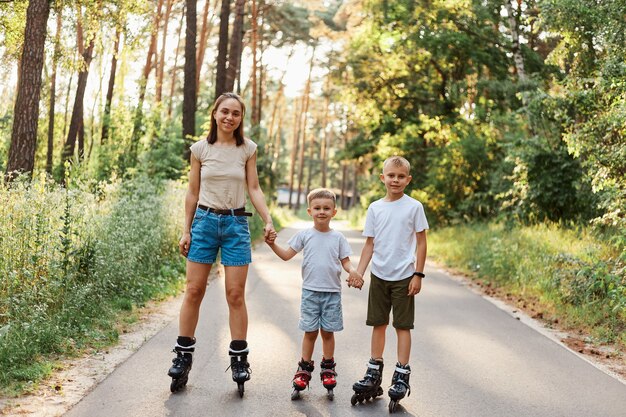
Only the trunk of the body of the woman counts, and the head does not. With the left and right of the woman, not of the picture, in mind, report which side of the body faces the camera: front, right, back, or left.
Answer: front

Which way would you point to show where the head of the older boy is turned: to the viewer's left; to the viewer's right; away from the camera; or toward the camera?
toward the camera

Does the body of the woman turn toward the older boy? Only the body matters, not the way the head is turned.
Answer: no

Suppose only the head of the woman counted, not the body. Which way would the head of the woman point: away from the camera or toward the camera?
toward the camera

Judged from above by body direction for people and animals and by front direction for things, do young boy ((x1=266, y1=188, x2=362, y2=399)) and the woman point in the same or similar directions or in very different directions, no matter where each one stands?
same or similar directions

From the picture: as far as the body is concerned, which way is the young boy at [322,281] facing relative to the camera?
toward the camera

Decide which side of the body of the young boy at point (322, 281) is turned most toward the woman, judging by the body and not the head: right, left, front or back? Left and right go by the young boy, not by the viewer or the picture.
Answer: right

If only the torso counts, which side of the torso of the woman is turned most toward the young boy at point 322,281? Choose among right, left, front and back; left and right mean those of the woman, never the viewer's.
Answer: left

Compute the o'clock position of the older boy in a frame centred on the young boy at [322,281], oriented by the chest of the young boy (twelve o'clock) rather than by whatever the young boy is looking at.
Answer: The older boy is roughly at 9 o'clock from the young boy.

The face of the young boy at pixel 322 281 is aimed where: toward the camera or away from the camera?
toward the camera

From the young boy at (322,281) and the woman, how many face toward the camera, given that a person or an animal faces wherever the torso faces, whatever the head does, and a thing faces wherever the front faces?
2
